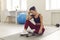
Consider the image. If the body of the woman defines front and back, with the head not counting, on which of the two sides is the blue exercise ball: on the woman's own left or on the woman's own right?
on the woman's own right

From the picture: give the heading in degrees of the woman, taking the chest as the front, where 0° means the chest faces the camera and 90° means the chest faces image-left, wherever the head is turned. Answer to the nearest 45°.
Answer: approximately 45°
